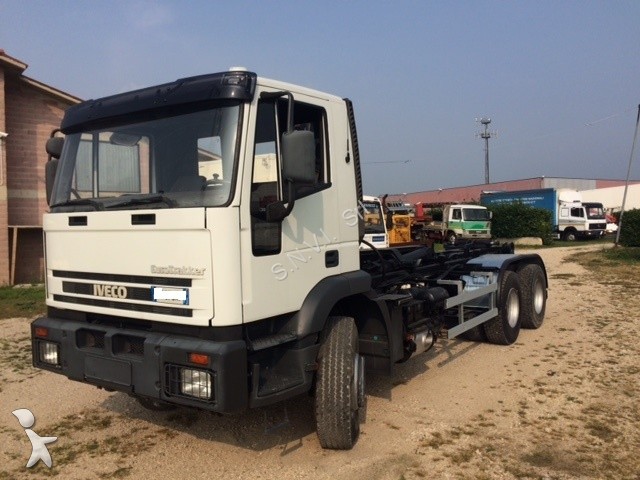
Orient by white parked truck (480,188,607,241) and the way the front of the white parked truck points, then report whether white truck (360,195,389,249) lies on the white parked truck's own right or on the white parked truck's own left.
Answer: on the white parked truck's own right

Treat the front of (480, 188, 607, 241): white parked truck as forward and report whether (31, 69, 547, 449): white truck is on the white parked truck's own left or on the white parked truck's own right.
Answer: on the white parked truck's own right

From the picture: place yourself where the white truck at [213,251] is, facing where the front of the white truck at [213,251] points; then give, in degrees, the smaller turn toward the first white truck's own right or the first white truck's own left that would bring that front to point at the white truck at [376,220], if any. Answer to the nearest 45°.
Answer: approximately 135° to the first white truck's own right

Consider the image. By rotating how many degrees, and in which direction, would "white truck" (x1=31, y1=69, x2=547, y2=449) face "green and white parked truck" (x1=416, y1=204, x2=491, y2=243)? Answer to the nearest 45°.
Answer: approximately 135° to its right

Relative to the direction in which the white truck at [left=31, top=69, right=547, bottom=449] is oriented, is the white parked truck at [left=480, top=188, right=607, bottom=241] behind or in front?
behind

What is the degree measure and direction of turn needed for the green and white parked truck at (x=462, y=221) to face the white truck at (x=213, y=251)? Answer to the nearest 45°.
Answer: approximately 45° to its right

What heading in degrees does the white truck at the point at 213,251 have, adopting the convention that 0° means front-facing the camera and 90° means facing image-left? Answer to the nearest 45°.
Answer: approximately 45°

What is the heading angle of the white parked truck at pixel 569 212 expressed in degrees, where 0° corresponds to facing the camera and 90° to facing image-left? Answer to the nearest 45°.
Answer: approximately 315°

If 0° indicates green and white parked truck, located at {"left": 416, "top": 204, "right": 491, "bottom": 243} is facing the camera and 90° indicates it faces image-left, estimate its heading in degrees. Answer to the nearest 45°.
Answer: approximately 315°

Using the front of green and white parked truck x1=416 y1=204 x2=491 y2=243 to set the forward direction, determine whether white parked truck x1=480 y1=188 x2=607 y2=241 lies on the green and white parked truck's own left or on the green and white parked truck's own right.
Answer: on the green and white parked truck's own left

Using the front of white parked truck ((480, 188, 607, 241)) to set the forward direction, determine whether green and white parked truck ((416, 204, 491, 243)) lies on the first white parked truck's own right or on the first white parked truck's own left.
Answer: on the first white parked truck's own right
